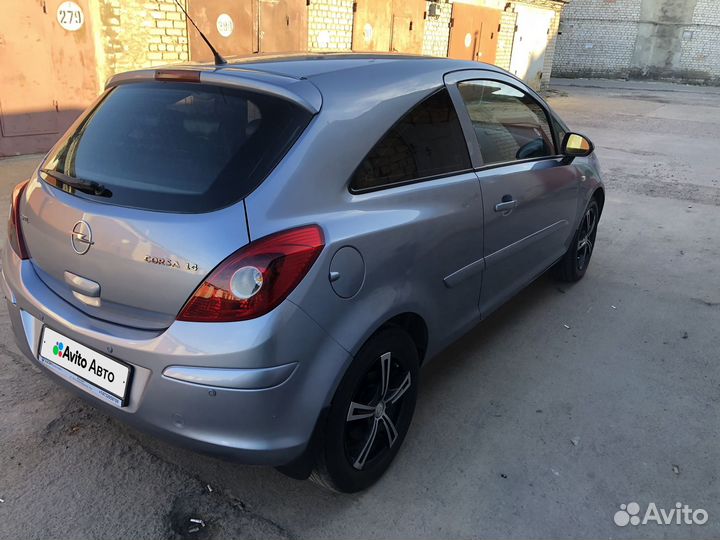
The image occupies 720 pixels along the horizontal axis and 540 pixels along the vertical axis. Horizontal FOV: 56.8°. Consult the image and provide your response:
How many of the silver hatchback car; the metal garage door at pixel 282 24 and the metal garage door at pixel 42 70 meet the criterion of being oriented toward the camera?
2

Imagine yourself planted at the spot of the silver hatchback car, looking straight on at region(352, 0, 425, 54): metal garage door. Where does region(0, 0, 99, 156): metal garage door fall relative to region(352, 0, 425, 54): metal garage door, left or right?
left

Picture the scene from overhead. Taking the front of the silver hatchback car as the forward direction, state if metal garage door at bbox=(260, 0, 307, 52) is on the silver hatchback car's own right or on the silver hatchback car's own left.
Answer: on the silver hatchback car's own left

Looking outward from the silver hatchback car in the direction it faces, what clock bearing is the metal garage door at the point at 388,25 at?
The metal garage door is roughly at 11 o'clock from the silver hatchback car.

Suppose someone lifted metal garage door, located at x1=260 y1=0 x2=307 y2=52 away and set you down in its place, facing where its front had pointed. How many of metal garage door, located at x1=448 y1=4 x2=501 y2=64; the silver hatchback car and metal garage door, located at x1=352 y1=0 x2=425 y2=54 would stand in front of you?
1

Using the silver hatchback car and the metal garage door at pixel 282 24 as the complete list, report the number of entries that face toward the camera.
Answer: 1

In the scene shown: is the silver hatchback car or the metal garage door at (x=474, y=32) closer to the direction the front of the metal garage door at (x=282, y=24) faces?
the silver hatchback car

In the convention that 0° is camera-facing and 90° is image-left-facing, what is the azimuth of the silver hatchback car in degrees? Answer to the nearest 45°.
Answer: approximately 225°

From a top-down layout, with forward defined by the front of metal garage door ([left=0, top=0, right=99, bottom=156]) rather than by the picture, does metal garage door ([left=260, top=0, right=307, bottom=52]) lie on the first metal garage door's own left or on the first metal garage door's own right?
on the first metal garage door's own left

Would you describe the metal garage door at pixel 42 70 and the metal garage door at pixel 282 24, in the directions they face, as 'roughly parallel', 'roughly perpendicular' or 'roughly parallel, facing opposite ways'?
roughly parallel

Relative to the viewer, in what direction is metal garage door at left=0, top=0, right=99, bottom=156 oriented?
toward the camera

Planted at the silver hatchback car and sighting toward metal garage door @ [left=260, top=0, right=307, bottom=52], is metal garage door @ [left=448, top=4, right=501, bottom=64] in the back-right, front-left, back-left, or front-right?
front-right

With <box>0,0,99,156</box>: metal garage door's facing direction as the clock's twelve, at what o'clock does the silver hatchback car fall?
The silver hatchback car is roughly at 12 o'clock from the metal garage door.

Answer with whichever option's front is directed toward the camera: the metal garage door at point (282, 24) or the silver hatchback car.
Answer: the metal garage door

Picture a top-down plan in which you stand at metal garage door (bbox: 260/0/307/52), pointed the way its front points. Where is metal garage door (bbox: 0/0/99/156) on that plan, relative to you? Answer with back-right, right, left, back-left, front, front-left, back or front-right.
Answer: front-right

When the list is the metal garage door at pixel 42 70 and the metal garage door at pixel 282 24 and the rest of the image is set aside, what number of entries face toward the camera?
2

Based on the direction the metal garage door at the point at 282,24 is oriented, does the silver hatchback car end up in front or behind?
in front
